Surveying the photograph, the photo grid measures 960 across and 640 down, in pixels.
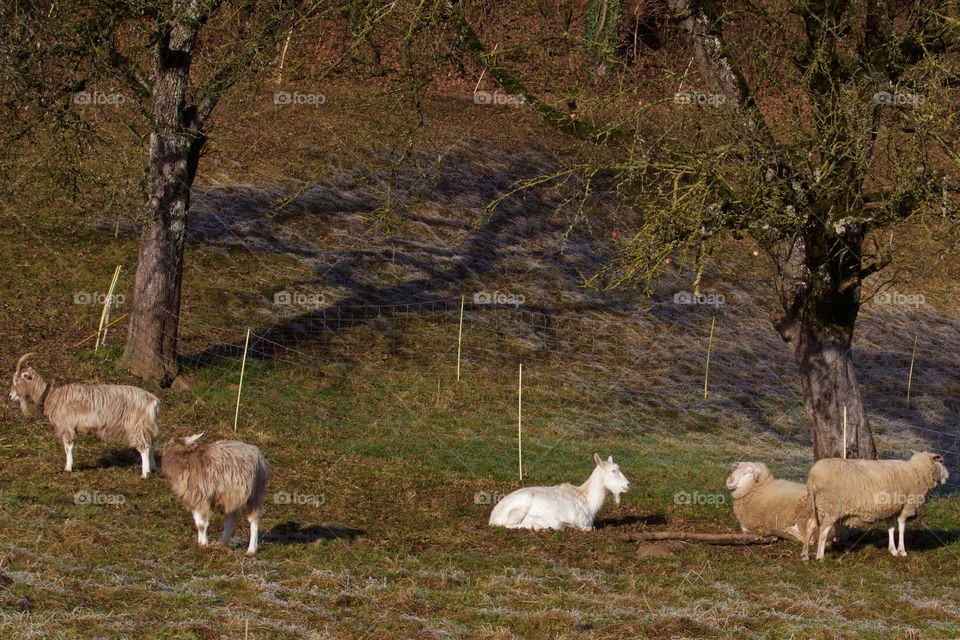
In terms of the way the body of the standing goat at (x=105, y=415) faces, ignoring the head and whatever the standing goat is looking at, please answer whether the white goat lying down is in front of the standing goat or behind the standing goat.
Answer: behind

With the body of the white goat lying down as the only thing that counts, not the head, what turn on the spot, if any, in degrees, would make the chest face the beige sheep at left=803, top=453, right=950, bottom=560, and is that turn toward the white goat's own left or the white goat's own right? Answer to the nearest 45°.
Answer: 0° — it already faces it

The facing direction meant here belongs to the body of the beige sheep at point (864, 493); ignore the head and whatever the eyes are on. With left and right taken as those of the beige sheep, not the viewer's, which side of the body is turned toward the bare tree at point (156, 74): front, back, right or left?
back

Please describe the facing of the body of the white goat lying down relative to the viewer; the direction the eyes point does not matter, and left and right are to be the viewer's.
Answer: facing to the right of the viewer

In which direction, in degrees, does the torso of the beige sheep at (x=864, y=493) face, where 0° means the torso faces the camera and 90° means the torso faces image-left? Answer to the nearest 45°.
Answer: approximately 270°

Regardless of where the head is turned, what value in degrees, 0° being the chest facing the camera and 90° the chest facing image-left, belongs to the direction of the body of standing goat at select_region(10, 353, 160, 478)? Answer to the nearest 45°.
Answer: approximately 90°
